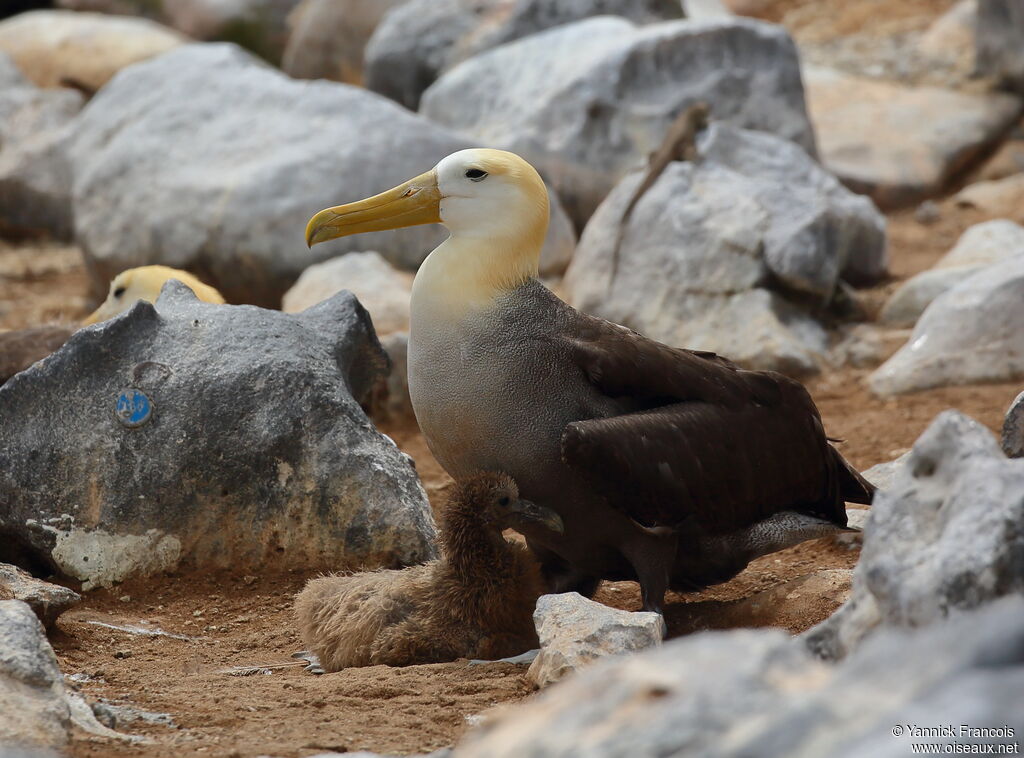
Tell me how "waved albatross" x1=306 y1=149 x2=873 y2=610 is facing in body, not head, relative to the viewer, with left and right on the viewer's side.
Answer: facing to the left of the viewer

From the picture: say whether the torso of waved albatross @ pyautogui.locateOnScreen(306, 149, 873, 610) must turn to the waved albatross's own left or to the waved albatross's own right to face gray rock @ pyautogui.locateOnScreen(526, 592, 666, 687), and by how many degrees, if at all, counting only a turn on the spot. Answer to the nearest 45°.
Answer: approximately 90° to the waved albatross's own left

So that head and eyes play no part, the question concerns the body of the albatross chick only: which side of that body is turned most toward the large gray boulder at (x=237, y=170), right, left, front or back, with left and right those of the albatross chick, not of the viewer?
left

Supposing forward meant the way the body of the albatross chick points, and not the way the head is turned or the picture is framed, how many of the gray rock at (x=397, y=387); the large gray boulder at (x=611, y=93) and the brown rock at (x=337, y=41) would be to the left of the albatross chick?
3

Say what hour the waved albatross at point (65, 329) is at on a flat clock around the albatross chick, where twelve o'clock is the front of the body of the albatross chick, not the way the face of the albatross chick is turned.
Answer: The waved albatross is roughly at 8 o'clock from the albatross chick.

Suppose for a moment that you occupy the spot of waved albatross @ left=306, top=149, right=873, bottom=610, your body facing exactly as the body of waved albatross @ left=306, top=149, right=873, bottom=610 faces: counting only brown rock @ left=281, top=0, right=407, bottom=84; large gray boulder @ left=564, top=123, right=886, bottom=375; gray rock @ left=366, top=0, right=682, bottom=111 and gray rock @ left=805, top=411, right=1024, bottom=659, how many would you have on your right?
3

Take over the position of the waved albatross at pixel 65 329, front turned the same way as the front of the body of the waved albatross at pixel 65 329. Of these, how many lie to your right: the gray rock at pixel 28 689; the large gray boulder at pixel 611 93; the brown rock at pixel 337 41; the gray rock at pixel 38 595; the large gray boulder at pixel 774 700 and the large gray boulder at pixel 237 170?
3

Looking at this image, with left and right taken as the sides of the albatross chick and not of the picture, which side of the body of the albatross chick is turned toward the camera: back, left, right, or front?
right

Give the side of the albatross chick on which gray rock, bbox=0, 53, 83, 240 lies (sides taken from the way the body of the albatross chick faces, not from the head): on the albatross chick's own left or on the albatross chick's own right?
on the albatross chick's own left
